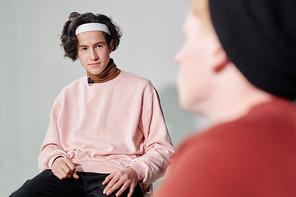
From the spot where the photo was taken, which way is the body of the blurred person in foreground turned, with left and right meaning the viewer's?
facing away from the viewer and to the left of the viewer

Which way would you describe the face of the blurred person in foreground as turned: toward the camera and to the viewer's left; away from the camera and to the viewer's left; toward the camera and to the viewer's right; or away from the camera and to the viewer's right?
away from the camera and to the viewer's left

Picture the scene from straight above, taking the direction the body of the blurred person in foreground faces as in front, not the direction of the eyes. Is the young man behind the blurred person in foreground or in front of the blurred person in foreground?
in front
